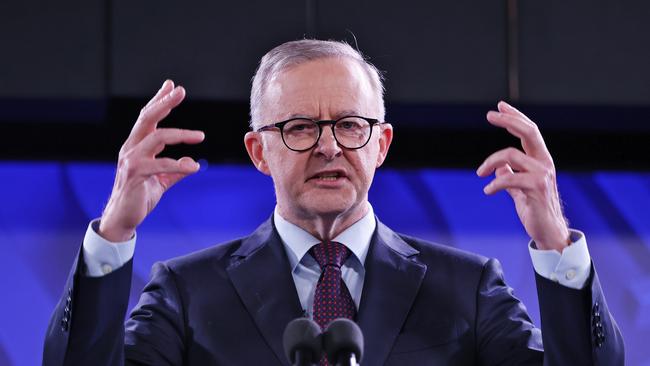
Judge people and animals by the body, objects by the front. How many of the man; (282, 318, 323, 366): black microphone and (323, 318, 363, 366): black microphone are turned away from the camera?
2

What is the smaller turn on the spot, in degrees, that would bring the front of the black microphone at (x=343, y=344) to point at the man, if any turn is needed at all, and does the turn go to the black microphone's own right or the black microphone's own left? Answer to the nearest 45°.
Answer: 0° — it already faces them

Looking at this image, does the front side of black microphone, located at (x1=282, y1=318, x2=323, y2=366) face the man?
yes

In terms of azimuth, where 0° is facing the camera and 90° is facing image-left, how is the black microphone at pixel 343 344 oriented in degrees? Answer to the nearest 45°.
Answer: approximately 180°

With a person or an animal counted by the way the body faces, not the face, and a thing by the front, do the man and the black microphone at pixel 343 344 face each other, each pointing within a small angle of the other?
yes

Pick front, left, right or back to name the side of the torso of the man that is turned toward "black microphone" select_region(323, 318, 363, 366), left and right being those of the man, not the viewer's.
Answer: front

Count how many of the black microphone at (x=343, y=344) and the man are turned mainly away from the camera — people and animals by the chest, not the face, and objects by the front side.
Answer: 1

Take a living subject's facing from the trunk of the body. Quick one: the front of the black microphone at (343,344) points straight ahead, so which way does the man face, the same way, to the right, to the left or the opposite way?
the opposite way

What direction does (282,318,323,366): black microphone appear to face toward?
away from the camera

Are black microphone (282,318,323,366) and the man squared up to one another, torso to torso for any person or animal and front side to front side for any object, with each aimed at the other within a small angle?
yes

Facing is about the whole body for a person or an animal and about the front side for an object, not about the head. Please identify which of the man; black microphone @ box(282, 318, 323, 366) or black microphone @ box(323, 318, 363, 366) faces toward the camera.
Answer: the man

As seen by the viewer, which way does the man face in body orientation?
toward the camera
